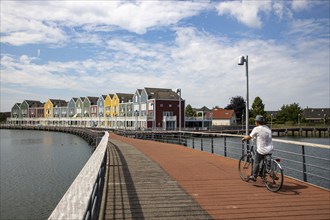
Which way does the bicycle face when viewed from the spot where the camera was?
facing away from the viewer and to the left of the viewer

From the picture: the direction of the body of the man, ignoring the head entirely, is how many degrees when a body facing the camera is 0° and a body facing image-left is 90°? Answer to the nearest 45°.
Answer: approximately 135°
